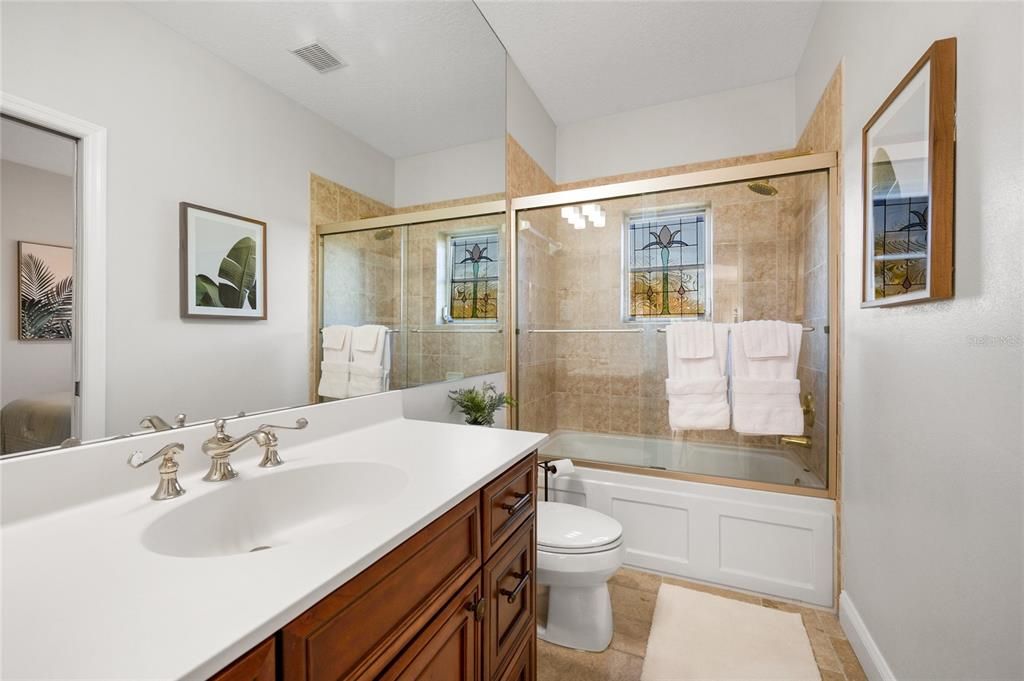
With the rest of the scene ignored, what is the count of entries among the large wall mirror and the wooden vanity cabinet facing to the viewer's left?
0

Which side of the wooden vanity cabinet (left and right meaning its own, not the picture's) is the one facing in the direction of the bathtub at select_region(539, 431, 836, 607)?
left

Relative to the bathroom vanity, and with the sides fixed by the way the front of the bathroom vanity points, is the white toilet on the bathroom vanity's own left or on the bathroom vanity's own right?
on the bathroom vanity's own left

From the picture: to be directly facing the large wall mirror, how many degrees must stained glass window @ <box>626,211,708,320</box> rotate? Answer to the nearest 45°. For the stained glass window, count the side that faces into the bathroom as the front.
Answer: approximately 45° to its right

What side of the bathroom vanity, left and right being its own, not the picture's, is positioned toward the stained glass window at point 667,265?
left

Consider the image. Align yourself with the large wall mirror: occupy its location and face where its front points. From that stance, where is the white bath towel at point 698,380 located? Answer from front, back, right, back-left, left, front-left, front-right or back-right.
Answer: front-left

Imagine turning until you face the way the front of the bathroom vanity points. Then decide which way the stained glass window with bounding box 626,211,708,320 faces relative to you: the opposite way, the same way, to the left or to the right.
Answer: to the right

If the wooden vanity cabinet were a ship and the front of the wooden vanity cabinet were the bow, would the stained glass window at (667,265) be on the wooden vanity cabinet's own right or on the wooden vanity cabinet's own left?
on the wooden vanity cabinet's own left

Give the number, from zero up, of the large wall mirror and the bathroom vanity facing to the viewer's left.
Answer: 0

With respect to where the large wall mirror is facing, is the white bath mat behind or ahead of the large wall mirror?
ahead

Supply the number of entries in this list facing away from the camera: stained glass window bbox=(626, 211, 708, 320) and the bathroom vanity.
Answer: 0

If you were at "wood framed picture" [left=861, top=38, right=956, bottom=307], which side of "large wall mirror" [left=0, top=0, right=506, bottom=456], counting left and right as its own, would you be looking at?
front

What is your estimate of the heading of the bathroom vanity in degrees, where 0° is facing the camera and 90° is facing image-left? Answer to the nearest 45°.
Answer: approximately 315°
